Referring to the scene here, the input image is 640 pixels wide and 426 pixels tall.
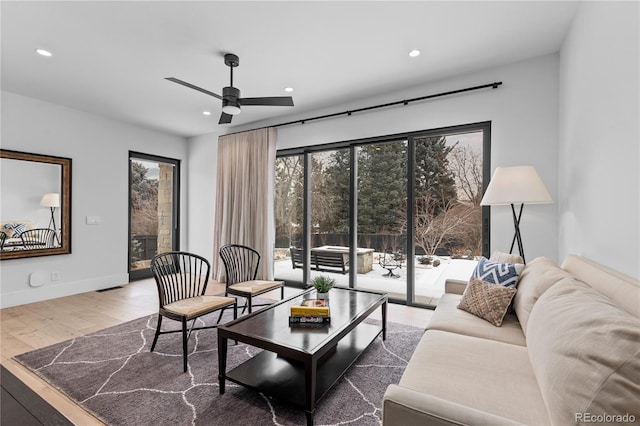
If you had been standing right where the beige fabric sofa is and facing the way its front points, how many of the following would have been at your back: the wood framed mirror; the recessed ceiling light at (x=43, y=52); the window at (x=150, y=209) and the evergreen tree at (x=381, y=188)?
0

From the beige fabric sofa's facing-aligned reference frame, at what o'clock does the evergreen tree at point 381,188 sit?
The evergreen tree is roughly at 2 o'clock from the beige fabric sofa.

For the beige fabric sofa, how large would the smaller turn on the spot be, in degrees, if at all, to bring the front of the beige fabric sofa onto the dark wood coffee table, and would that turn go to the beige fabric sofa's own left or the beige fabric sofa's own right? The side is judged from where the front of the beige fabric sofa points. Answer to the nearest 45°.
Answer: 0° — it already faces it

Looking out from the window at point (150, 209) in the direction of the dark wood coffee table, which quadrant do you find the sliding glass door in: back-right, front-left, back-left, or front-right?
front-left

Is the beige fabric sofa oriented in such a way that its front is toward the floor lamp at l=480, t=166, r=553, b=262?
no

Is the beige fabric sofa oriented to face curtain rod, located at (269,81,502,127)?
no

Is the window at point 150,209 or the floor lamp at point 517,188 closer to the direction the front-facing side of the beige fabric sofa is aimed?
the window

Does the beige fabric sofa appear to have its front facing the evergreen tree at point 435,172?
no

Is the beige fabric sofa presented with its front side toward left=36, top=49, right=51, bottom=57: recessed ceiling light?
yes

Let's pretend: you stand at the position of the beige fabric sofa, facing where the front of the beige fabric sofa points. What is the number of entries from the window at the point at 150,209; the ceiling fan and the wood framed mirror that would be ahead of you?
3

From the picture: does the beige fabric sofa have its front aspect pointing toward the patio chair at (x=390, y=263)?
no

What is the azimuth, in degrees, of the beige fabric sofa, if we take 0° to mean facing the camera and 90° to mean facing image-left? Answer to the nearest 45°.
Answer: approximately 90°

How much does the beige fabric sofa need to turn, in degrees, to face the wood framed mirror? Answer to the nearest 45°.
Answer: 0° — it already faces it

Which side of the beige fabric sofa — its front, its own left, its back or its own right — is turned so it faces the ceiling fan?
front
